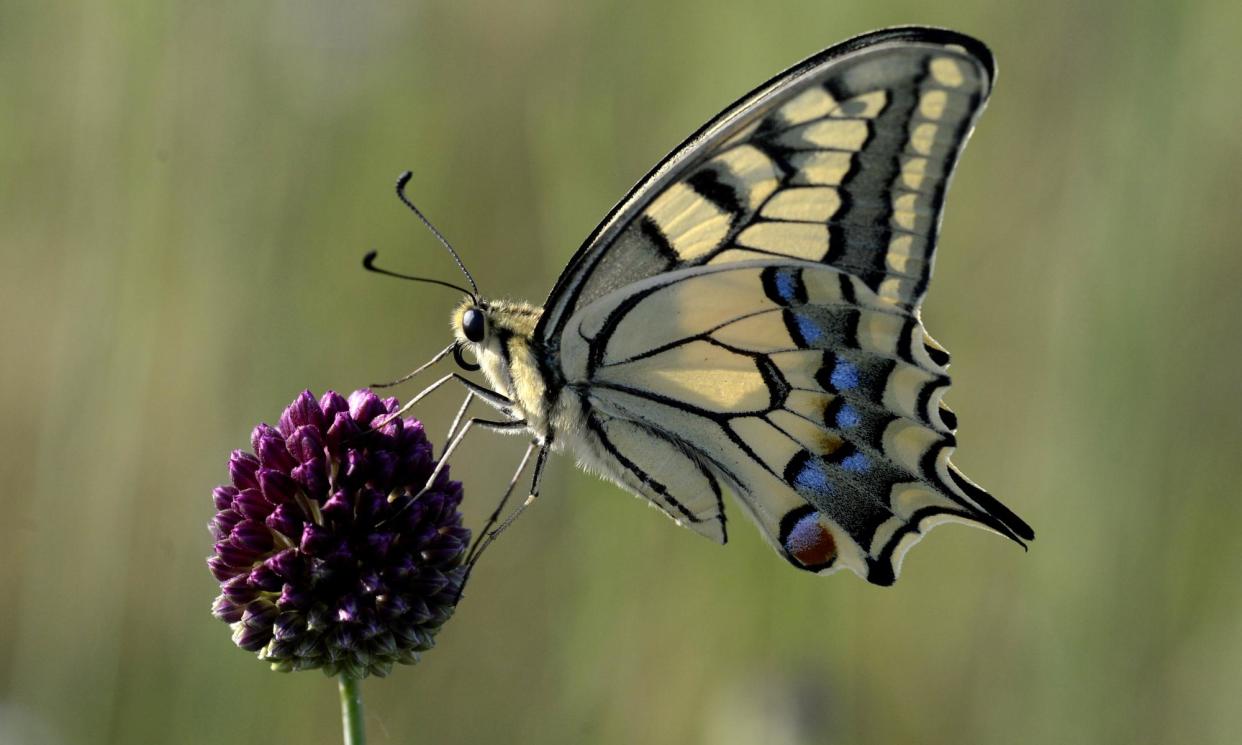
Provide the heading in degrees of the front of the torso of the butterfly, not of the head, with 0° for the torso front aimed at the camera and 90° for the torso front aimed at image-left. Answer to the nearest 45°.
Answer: approximately 90°
